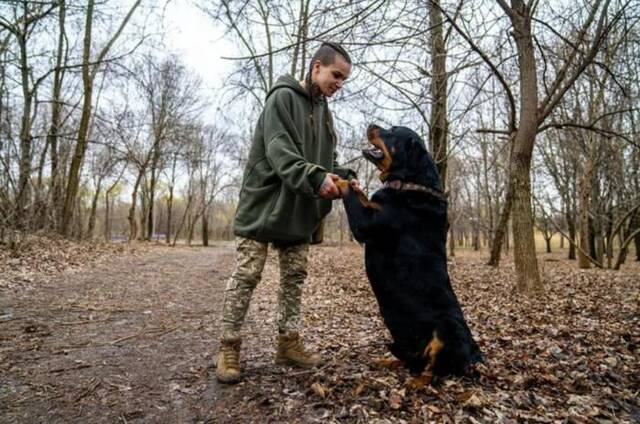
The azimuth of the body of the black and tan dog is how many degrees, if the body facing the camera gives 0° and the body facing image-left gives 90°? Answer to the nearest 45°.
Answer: approximately 90°
